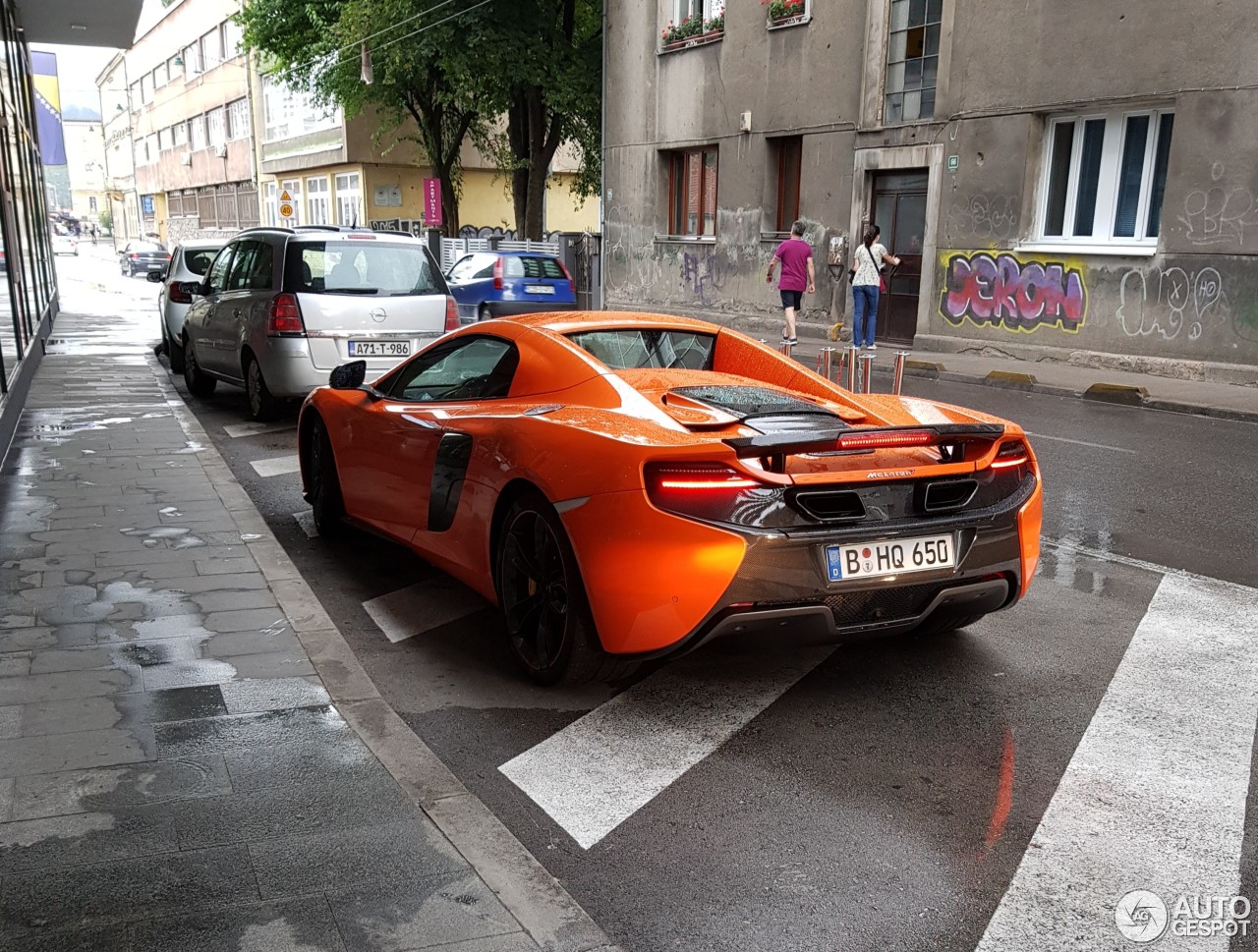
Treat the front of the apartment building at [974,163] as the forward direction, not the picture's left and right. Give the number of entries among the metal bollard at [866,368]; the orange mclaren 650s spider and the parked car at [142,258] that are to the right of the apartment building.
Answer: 1

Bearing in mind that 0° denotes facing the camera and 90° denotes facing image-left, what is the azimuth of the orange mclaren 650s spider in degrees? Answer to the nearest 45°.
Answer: approximately 135°

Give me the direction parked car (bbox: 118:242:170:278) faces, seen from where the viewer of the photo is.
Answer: facing away from the viewer and to the left of the viewer

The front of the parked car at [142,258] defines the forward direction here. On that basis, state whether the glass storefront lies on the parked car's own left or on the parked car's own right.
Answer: on the parked car's own left

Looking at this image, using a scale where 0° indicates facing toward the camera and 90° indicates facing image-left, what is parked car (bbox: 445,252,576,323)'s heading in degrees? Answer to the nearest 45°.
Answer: approximately 135°

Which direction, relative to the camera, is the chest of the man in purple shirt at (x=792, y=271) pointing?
away from the camera

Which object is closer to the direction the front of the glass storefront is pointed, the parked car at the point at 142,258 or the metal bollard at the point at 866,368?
the metal bollard

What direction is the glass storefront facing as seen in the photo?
to the viewer's right

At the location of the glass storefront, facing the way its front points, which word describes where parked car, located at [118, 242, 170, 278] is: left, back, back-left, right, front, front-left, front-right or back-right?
left

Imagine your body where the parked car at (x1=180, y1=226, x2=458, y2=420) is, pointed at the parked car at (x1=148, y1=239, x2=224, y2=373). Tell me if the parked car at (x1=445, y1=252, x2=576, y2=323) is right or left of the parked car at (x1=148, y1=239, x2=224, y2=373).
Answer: right

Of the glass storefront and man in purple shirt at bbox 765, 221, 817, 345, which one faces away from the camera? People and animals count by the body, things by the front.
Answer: the man in purple shirt

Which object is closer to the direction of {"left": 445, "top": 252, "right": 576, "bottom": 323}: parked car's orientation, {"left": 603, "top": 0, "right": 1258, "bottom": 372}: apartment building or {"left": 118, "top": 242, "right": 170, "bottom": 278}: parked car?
the parked car

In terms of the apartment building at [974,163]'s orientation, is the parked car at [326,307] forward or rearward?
forward
